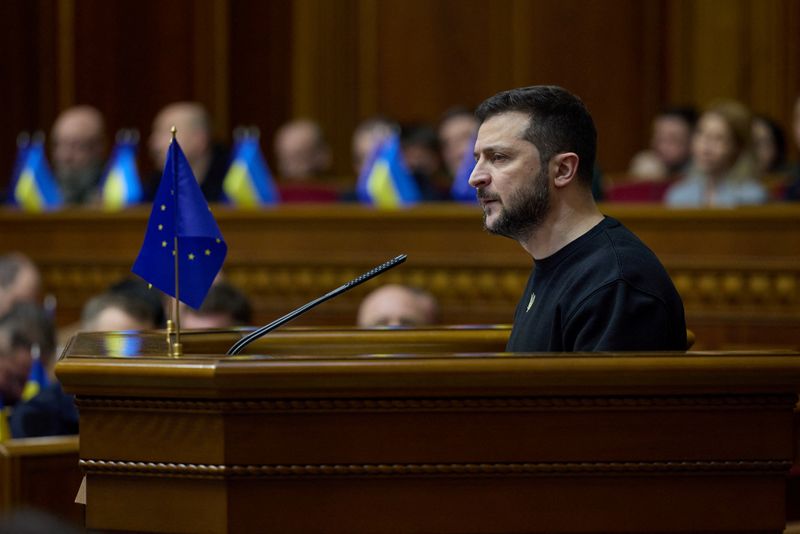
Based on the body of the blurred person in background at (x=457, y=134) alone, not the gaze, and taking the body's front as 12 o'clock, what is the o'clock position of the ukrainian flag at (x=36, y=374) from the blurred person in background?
The ukrainian flag is roughly at 1 o'clock from the blurred person in background.

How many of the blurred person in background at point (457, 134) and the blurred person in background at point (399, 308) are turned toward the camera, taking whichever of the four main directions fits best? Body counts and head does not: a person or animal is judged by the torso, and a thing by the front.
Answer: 2

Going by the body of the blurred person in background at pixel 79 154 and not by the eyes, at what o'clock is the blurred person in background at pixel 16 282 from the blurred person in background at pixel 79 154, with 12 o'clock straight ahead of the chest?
the blurred person in background at pixel 16 282 is roughly at 12 o'clock from the blurred person in background at pixel 79 154.

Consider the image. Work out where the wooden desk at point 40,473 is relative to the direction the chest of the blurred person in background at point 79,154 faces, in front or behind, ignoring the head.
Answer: in front

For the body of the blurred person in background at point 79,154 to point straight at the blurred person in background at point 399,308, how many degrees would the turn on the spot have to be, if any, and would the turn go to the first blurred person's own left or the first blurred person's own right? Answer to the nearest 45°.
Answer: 0° — they already face them

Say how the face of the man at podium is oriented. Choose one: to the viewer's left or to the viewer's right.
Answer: to the viewer's left

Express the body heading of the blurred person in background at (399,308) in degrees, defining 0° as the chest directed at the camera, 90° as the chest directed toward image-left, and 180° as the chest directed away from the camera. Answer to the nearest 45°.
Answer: approximately 0°

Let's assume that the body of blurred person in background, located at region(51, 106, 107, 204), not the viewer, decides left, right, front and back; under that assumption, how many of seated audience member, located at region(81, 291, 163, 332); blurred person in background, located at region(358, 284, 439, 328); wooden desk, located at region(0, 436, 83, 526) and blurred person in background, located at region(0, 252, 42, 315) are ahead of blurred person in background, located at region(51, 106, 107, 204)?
4

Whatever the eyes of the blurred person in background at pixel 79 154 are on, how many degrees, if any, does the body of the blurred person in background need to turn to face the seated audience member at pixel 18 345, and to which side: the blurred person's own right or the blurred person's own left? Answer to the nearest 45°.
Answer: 0° — they already face them

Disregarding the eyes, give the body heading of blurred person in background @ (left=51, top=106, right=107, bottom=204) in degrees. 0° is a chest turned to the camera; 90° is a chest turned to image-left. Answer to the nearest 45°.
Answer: approximately 0°

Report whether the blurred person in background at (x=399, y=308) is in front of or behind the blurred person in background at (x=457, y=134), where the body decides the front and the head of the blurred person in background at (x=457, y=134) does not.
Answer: in front
